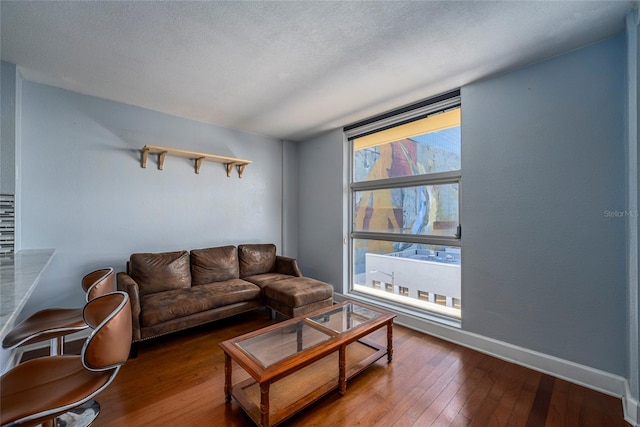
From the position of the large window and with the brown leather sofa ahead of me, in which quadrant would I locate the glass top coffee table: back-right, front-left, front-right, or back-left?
front-left

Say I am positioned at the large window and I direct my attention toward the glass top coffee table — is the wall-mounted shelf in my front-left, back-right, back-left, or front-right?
front-right

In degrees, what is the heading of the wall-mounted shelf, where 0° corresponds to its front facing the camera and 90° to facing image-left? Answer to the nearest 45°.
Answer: approximately 315°

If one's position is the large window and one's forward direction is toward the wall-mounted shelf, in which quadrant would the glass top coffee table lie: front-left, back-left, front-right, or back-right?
front-left

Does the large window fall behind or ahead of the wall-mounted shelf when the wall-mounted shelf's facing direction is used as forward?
ahead

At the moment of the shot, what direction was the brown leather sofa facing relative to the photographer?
facing the viewer and to the right of the viewer

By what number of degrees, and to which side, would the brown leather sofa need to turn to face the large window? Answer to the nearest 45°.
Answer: approximately 45° to its left

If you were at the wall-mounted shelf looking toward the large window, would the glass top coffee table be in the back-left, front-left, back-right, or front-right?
front-right

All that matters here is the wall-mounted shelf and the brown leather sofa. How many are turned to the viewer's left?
0
